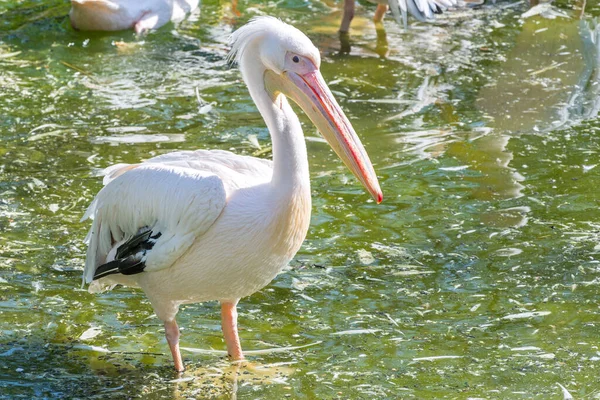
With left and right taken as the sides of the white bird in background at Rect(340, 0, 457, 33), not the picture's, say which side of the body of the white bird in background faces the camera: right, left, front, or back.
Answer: left

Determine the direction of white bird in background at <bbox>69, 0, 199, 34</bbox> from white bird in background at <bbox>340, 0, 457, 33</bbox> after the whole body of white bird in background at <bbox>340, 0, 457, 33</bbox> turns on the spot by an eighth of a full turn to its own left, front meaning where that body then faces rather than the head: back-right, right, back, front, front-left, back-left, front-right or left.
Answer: front-right

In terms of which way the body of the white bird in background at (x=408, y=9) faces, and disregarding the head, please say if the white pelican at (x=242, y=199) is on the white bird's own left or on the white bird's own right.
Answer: on the white bird's own left
